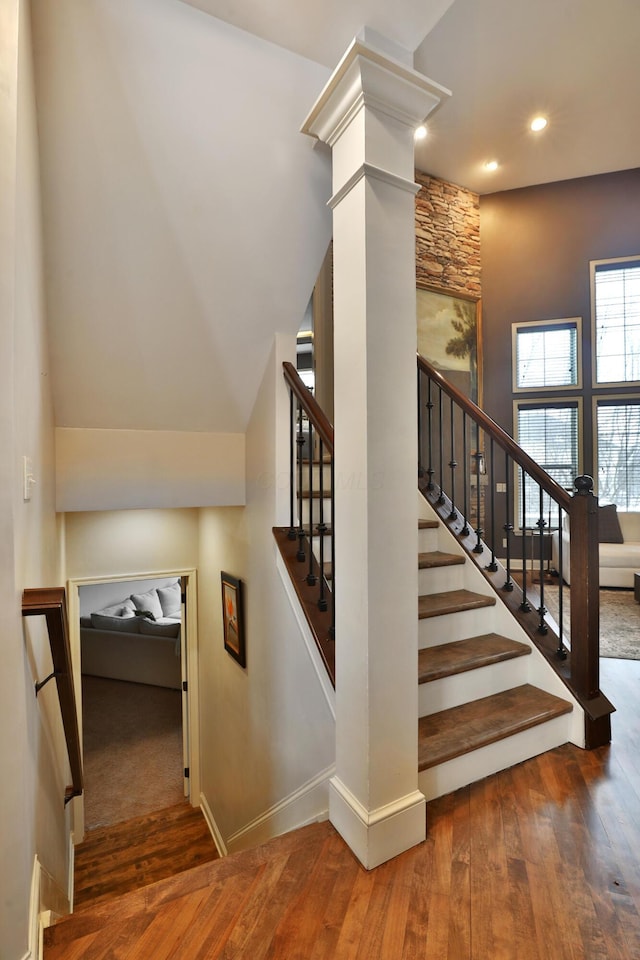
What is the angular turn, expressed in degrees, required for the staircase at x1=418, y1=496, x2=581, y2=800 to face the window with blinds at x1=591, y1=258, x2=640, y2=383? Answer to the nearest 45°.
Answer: approximately 135° to its left

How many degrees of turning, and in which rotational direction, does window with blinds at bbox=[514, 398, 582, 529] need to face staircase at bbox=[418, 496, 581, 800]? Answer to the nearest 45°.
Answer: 0° — it already faces it

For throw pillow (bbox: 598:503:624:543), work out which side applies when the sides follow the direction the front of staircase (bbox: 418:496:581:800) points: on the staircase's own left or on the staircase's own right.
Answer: on the staircase's own left

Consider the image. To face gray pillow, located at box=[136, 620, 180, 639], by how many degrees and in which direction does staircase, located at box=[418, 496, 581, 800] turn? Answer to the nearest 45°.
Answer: approximately 180°

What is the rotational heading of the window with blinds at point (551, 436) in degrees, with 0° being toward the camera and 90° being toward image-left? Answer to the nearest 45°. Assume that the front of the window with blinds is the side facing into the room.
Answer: approximately 0°

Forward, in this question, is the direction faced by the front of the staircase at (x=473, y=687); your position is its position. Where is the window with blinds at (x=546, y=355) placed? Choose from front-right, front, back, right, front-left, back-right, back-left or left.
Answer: back-left

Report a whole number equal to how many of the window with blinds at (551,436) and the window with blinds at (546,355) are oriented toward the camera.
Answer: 2
